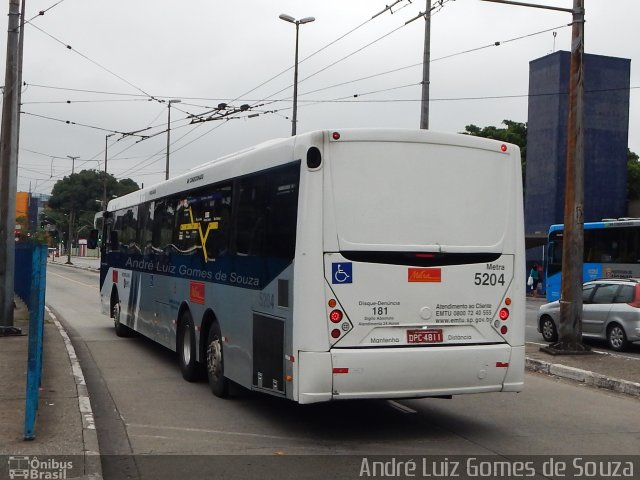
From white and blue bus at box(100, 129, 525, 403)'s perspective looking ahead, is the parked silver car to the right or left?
on its right

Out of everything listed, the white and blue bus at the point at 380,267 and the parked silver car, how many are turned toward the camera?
0

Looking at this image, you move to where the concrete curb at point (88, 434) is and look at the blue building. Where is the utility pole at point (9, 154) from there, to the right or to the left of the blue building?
left

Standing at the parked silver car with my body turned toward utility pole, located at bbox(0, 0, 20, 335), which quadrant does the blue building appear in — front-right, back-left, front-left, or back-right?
back-right

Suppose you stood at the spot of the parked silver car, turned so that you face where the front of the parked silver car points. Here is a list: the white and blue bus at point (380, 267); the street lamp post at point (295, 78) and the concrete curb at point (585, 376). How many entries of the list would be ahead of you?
1

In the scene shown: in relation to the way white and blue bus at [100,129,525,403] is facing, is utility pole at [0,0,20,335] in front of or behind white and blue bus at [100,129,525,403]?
in front

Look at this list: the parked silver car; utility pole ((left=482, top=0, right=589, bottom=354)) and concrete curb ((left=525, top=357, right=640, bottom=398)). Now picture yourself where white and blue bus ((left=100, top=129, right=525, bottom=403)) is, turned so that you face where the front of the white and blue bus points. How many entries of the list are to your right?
3

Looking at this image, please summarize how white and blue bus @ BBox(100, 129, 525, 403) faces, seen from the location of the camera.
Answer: facing away from the viewer and to the left of the viewer

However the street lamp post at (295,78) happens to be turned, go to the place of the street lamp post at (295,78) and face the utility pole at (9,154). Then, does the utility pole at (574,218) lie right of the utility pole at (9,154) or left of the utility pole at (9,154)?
left

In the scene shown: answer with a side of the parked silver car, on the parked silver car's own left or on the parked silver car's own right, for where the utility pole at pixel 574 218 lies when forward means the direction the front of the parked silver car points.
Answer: on the parked silver car's own left

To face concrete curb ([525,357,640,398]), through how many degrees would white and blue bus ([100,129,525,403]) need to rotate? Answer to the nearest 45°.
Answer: approximately 90° to its right

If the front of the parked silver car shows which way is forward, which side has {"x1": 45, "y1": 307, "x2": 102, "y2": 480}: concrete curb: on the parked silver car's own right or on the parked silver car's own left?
on the parked silver car's own left
